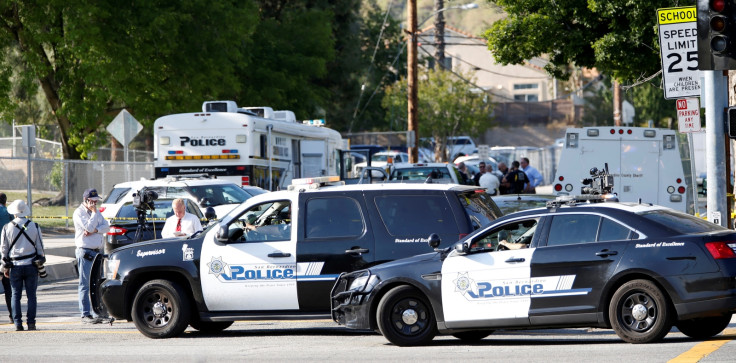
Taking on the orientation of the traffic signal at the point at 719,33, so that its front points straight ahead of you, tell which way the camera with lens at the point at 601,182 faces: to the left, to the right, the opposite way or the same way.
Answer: to the right

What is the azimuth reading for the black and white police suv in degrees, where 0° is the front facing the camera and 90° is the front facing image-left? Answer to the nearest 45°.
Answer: approximately 90°

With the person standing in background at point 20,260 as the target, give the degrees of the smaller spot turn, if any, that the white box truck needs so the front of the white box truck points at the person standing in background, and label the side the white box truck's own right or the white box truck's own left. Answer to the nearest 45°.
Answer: approximately 135° to the white box truck's own left

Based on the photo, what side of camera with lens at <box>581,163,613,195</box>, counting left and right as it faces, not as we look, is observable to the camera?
left

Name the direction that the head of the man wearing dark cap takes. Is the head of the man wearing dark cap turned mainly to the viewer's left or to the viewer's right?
to the viewer's right

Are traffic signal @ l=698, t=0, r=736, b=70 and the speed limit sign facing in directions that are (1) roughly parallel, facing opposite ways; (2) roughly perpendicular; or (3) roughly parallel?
roughly parallel

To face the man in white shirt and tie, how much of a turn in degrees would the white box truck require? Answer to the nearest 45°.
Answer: approximately 135° to its left

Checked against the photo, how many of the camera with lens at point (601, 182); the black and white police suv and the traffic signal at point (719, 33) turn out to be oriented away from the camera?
0

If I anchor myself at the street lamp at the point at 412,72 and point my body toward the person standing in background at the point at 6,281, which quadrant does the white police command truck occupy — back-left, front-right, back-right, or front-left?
front-right

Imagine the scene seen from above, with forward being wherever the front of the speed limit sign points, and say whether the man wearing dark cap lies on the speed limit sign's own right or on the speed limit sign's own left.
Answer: on the speed limit sign's own right
